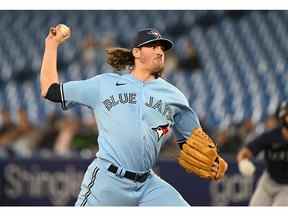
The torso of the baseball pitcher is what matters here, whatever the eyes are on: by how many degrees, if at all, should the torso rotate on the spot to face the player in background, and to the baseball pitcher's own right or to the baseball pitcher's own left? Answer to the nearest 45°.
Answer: approximately 90° to the baseball pitcher's own left

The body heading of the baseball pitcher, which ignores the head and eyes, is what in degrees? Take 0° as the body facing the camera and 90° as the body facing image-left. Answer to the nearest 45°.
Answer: approximately 315°
